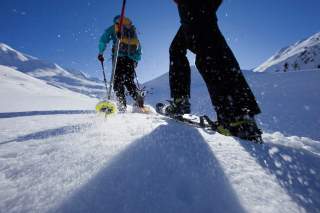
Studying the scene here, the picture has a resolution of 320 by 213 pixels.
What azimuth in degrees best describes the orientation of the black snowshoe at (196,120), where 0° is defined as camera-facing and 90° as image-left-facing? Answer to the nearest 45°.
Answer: approximately 135°
